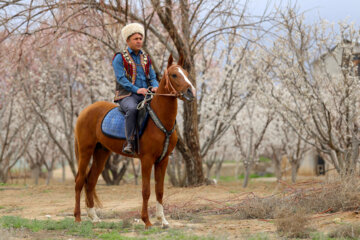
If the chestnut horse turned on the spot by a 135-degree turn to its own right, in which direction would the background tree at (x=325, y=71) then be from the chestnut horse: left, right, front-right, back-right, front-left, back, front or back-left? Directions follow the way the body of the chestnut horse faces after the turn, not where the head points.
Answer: back-right

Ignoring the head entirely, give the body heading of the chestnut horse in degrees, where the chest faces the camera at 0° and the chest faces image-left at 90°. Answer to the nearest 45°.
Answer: approximately 315°
